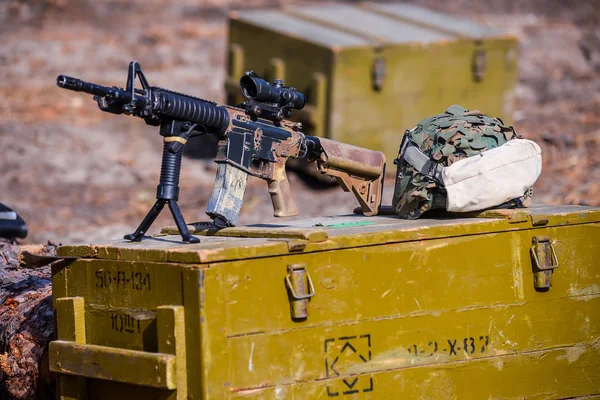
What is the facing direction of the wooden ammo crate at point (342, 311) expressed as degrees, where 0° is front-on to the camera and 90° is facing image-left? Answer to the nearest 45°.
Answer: approximately 315°

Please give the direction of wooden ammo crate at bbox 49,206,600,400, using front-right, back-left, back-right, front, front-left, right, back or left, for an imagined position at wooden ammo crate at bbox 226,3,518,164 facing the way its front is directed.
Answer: front-right

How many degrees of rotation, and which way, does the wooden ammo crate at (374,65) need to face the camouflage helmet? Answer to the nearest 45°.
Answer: approximately 45° to its right

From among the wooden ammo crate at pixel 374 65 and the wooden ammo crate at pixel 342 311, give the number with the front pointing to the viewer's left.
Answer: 0

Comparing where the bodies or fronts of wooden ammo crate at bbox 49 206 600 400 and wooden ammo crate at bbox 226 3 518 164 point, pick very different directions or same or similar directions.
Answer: same or similar directions

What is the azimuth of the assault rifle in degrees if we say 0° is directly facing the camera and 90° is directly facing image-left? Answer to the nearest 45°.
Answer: approximately 45°

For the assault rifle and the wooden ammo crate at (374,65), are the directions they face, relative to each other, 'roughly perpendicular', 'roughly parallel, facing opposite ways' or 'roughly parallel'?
roughly perpendicular

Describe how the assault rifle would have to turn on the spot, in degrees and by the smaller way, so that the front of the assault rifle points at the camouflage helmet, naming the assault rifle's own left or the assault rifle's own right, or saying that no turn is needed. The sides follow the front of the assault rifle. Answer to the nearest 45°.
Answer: approximately 135° to the assault rifle's own left

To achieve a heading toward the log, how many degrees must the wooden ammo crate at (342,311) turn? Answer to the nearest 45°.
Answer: approximately 135° to its right

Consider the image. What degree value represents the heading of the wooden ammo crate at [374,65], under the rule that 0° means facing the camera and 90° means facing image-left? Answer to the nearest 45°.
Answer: approximately 315°
